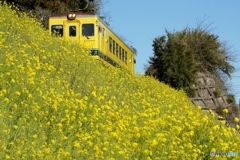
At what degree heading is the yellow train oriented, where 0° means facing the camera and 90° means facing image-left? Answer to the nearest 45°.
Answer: approximately 45°

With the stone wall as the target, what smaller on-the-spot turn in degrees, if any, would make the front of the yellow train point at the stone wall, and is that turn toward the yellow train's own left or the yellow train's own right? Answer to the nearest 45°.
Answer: approximately 180°

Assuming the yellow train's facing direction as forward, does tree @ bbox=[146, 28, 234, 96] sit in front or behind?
behind
